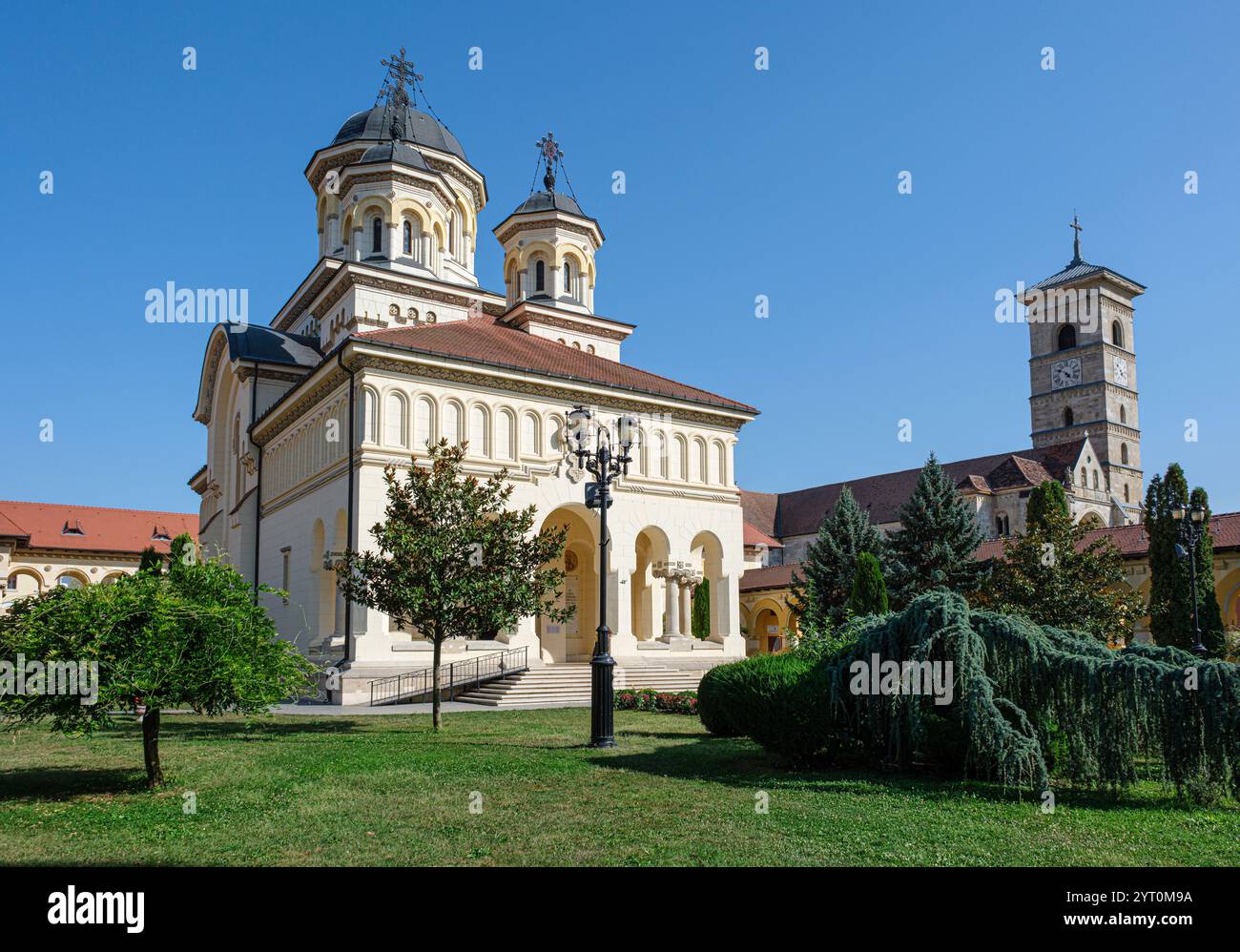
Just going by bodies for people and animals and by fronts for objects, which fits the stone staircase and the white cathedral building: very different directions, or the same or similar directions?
same or similar directions

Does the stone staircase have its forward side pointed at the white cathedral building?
no

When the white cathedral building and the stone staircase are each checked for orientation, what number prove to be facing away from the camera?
0

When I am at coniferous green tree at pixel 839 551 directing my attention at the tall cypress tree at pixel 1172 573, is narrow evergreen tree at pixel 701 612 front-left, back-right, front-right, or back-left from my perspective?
back-right

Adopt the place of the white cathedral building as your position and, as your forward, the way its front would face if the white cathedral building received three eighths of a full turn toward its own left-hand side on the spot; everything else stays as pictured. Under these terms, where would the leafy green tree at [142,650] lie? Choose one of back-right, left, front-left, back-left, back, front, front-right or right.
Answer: back

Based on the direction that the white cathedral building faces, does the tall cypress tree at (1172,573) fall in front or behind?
in front

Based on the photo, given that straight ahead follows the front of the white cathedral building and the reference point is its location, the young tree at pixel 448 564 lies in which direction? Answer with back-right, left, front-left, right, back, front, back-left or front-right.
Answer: front-right

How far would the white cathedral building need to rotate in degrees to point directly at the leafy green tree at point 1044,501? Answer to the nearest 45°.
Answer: approximately 45° to its left

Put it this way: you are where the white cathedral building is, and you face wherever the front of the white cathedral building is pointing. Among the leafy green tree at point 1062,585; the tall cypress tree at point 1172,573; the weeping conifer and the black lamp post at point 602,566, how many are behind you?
0

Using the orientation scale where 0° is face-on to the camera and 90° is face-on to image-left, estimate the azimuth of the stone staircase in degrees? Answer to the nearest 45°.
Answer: approximately 315°
